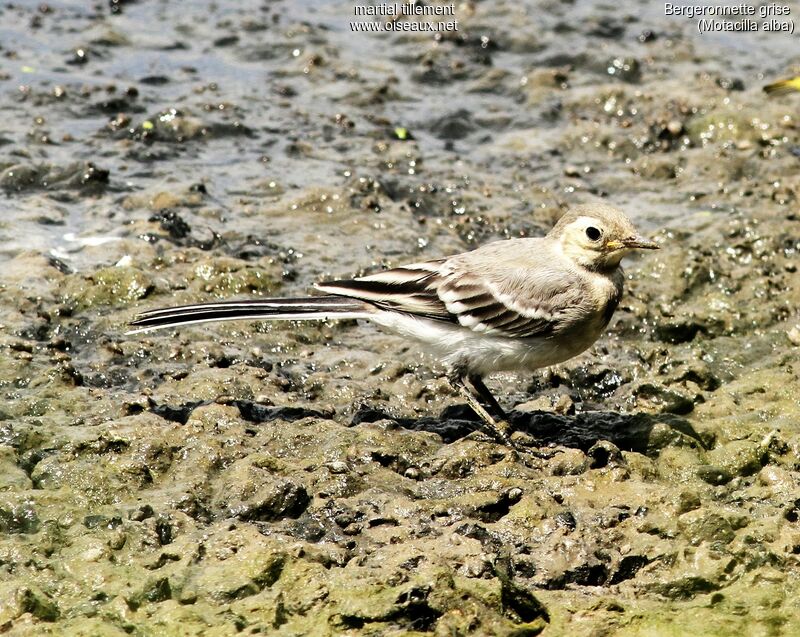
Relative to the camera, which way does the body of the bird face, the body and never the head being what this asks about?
to the viewer's right
